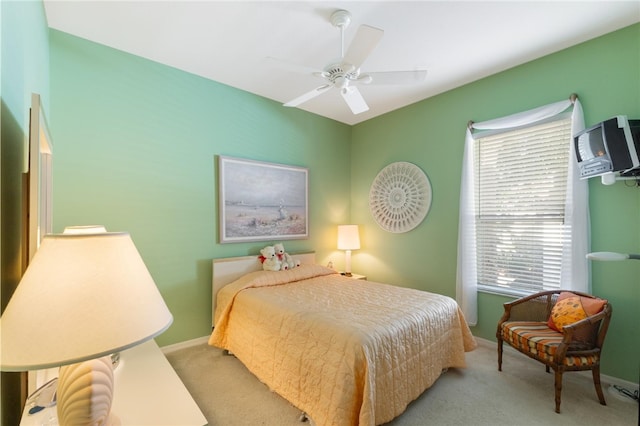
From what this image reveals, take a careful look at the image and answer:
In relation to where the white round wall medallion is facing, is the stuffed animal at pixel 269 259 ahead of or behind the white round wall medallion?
ahead

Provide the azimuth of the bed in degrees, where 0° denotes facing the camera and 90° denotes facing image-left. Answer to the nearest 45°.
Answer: approximately 315°

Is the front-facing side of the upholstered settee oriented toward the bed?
yes

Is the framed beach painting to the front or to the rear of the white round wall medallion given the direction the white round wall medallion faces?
to the front

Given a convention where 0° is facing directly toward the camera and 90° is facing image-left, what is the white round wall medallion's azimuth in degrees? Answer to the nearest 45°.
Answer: approximately 45°

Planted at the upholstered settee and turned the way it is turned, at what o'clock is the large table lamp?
The large table lamp is roughly at 11 o'clock from the upholstered settee.

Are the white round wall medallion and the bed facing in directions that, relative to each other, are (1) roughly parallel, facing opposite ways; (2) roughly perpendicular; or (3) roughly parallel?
roughly perpendicular

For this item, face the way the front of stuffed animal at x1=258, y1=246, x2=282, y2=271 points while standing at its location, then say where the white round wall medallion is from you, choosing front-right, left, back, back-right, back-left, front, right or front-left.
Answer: front-left

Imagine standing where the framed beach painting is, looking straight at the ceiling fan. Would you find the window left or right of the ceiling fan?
left
